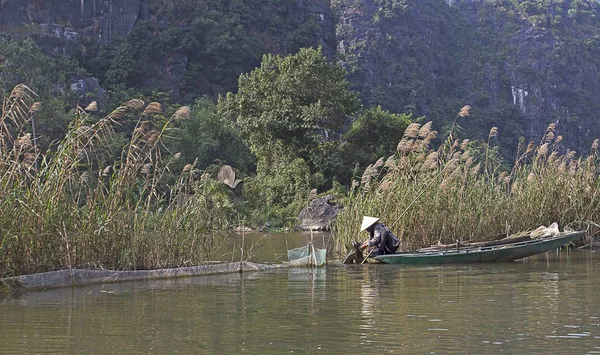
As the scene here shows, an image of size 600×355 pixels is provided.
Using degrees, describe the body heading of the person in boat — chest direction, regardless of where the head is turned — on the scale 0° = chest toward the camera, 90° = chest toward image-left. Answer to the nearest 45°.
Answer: approximately 90°

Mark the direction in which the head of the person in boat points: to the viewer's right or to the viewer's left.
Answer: to the viewer's left

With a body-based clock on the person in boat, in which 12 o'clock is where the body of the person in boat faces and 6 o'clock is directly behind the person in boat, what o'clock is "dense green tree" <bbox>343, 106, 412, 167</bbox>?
The dense green tree is roughly at 3 o'clock from the person in boat.

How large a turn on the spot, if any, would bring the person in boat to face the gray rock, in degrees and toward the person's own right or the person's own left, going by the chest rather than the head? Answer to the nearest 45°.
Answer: approximately 90° to the person's own right

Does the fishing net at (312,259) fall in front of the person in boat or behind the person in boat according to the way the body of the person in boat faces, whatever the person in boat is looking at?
in front

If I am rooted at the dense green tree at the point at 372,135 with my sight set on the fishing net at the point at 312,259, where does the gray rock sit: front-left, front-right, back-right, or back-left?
front-right
